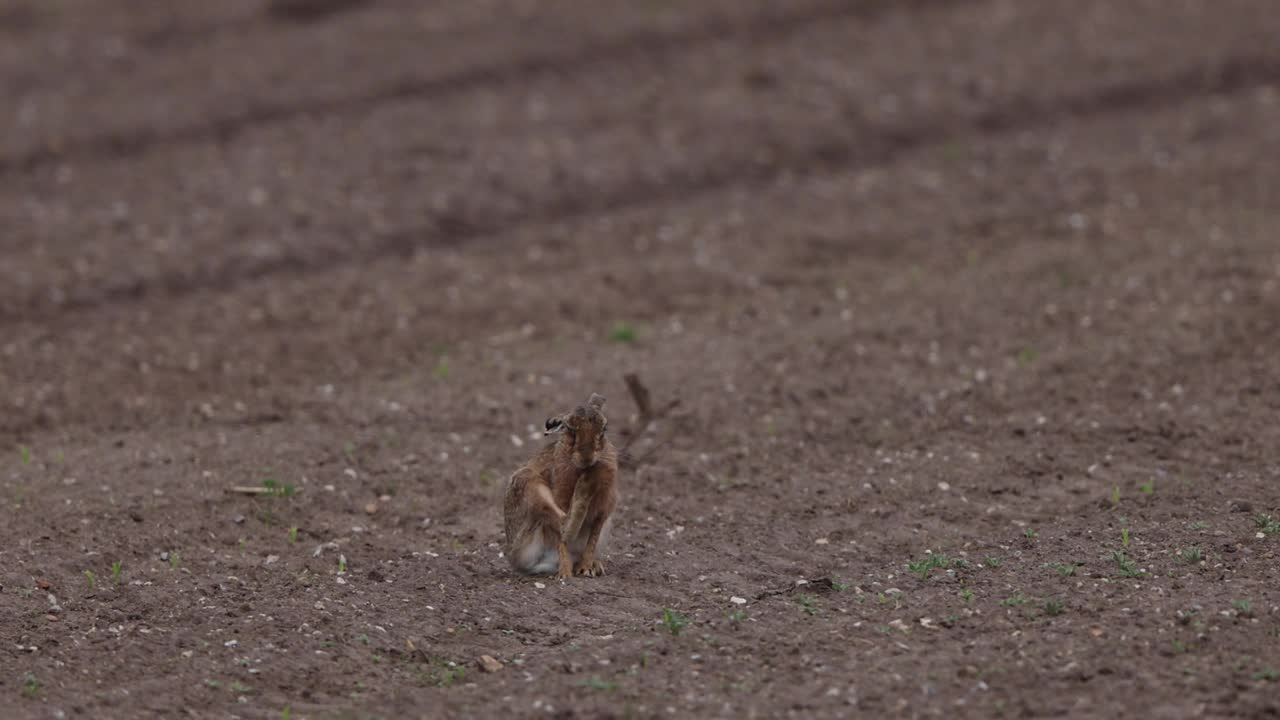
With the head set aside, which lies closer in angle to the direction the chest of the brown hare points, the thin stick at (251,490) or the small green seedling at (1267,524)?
the small green seedling

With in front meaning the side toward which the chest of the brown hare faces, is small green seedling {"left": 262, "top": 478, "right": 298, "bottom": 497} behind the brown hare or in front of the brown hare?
behind

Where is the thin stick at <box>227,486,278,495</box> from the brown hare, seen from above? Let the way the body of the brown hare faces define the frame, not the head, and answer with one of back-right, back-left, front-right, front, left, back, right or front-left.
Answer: back

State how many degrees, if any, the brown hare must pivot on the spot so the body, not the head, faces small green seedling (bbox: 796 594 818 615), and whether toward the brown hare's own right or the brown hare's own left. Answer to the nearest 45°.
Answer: approximately 45° to the brown hare's own left

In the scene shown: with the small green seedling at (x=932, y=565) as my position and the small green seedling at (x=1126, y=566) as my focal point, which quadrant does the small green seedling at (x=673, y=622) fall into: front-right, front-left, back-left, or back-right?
back-right

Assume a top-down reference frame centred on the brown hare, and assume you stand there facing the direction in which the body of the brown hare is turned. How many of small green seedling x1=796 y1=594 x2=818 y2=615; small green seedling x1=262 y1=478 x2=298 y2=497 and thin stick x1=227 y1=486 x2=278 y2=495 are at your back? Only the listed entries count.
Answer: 2

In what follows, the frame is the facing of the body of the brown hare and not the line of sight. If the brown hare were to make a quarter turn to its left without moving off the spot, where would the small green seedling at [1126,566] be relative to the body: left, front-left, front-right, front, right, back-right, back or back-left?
front-right

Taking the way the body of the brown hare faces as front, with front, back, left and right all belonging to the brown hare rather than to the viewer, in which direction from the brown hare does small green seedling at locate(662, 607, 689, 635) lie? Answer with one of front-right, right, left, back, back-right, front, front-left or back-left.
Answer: front

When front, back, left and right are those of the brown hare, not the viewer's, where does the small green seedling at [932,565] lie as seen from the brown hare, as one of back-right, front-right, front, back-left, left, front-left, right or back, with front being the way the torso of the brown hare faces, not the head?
front-left
